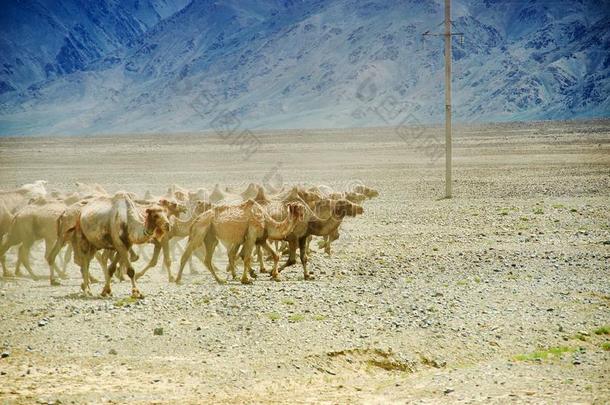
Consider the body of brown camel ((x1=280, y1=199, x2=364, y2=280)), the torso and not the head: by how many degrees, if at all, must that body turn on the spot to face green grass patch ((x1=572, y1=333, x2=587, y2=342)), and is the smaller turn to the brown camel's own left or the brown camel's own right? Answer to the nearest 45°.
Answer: approximately 45° to the brown camel's own right

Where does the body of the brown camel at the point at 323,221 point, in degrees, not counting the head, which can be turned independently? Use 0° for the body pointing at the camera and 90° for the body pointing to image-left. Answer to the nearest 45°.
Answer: approximately 270°

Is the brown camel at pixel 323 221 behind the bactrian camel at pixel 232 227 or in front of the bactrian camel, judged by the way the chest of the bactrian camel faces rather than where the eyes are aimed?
in front

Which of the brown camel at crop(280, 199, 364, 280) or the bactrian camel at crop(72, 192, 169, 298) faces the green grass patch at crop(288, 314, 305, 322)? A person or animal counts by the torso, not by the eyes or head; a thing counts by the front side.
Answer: the bactrian camel

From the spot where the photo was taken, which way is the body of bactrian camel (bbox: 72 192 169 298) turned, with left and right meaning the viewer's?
facing the viewer and to the right of the viewer

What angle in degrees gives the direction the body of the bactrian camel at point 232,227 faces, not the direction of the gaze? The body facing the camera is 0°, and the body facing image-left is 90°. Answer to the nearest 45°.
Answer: approximately 270°

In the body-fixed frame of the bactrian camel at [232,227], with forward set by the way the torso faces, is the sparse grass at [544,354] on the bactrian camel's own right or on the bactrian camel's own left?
on the bactrian camel's own right

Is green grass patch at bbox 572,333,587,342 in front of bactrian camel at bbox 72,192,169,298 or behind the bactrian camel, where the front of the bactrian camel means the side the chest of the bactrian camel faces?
in front

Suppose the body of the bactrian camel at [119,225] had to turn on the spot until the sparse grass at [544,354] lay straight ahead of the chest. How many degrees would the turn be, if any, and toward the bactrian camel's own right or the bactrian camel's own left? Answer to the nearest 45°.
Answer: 0° — it already faces it

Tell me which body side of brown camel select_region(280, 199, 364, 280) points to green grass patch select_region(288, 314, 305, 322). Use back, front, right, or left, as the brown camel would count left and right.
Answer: right

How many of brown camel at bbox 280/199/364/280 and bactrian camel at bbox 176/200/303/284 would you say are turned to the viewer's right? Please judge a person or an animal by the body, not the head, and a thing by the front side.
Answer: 2

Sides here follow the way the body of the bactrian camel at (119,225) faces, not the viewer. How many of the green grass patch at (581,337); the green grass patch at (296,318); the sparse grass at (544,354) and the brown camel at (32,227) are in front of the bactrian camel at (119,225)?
3
